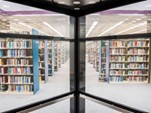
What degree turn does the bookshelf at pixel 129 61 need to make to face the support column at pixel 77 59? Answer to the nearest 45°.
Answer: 0° — it already faces it

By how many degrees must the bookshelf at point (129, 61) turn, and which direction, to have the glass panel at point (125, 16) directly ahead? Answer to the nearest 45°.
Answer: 0° — it already faces it

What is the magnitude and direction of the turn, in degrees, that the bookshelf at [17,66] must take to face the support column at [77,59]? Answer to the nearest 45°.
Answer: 0° — it already faces it

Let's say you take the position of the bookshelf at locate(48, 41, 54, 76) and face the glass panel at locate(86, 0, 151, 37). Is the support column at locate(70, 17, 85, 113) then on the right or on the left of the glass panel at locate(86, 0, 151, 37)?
right

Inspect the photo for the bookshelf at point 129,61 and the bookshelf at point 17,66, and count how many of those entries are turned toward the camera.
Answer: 2

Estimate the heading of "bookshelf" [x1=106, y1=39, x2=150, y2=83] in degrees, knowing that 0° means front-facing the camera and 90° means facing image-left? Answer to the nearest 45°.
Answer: approximately 0°

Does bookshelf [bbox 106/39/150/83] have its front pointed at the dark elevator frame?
yes

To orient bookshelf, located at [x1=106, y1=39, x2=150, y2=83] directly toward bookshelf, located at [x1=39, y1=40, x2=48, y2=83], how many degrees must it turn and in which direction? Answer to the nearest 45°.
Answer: approximately 90° to its right
